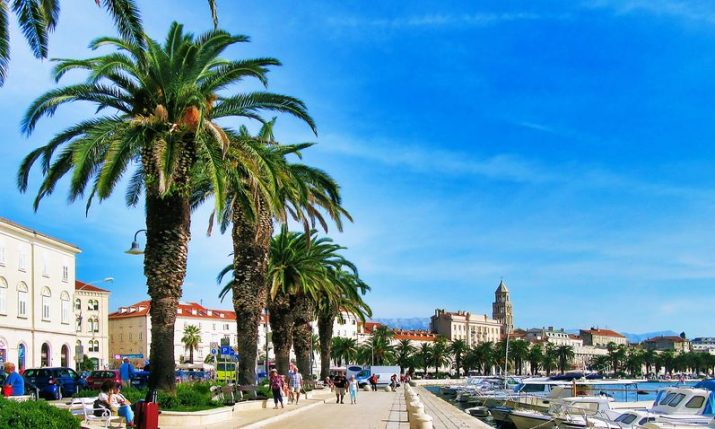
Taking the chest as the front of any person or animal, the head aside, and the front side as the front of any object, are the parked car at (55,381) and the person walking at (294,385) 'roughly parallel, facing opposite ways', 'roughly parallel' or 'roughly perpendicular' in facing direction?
roughly perpendicular

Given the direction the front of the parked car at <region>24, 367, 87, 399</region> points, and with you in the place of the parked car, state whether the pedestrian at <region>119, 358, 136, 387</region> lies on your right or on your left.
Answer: on your right
